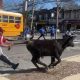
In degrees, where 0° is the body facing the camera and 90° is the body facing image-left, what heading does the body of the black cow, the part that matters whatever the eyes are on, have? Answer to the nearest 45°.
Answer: approximately 270°

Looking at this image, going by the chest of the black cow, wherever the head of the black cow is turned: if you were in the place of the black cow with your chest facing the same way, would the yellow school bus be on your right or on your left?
on your left
